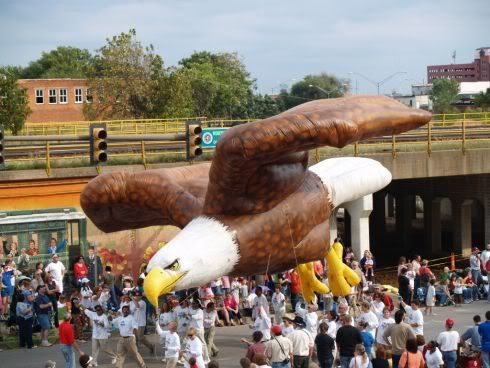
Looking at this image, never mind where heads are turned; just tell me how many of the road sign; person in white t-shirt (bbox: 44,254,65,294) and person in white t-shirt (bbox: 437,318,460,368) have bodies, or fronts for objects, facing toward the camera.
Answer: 2

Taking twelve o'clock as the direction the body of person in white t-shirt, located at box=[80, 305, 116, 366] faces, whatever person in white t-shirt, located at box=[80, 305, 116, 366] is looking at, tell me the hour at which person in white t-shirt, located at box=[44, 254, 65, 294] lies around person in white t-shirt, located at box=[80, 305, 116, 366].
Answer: person in white t-shirt, located at box=[44, 254, 65, 294] is roughly at 4 o'clock from person in white t-shirt, located at box=[80, 305, 116, 366].

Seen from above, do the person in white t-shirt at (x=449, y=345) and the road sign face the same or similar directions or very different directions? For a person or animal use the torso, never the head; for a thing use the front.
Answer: very different directions

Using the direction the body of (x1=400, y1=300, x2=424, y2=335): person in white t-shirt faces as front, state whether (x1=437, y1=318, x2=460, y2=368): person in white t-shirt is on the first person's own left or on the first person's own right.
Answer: on the first person's own left

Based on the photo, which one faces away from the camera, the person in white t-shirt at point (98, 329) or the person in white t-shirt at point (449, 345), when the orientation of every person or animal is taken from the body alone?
the person in white t-shirt at point (449, 345)

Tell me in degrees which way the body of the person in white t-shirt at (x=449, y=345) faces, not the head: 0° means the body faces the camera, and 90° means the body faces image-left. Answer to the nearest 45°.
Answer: approximately 180°

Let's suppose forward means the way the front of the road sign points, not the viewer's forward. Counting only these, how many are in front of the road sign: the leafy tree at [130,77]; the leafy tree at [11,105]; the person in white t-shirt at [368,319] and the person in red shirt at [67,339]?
2

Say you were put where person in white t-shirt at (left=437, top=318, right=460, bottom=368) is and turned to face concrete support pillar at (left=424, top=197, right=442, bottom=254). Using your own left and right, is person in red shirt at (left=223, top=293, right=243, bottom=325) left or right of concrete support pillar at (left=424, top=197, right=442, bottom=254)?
left

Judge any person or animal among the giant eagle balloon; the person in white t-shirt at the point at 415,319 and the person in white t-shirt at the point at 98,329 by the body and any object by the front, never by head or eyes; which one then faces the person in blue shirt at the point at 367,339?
the person in white t-shirt at the point at 415,319

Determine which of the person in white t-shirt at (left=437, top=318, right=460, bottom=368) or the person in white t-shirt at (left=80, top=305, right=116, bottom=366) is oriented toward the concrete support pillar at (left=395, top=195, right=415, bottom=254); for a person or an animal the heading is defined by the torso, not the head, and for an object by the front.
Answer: the person in white t-shirt at (left=437, top=318, right=460, bottom=368)

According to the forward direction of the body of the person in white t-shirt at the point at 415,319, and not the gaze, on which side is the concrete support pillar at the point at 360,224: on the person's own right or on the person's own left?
on the person's own right

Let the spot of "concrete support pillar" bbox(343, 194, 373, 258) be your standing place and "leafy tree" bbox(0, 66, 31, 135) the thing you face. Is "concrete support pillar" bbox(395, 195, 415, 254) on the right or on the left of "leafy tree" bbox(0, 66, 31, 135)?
right

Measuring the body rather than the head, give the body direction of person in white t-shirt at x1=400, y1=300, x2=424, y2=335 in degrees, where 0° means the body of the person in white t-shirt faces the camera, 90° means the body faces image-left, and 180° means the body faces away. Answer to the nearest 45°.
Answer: approximately 45°
